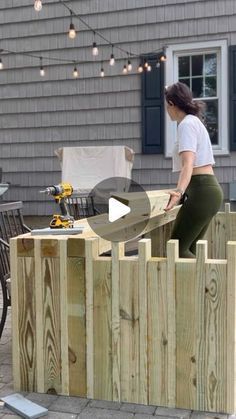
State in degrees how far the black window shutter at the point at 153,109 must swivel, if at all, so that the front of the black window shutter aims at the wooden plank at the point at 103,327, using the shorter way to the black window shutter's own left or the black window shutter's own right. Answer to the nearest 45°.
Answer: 0° — it already faces it

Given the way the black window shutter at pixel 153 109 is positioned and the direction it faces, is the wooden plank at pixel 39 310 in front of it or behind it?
in front

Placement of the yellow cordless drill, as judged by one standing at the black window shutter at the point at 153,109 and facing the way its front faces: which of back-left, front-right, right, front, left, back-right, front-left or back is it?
front

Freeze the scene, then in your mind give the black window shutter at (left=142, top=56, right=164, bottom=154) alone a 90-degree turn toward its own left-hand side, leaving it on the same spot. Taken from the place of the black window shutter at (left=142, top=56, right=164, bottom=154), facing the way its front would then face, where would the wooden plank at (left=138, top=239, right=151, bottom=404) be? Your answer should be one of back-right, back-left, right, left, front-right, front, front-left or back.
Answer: right

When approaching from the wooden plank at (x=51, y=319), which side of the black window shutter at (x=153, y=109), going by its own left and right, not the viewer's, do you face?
front

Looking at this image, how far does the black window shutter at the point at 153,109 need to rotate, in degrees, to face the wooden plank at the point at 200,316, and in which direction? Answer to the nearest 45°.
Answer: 0° — it already faces it

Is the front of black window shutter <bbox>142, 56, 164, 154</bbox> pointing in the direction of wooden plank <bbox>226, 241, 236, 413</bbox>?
yes

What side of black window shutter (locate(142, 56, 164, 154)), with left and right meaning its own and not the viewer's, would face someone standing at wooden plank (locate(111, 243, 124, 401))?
front

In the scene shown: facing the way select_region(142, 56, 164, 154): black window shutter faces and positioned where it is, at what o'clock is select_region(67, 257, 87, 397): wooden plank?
The wooden plank is roughly at 12 o'clock from the black window shutter.

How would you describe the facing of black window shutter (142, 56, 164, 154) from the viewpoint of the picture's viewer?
facing the viewer

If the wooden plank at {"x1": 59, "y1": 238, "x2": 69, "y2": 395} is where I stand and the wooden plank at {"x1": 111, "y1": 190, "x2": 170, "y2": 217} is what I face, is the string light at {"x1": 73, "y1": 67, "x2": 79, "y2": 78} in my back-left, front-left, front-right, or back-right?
front-left

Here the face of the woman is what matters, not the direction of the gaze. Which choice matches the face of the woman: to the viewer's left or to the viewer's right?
to the viewer's left

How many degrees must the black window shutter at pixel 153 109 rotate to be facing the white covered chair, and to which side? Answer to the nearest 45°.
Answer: approximately 90° to its right

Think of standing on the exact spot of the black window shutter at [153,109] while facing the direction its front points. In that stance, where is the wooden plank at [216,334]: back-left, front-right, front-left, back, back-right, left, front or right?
front

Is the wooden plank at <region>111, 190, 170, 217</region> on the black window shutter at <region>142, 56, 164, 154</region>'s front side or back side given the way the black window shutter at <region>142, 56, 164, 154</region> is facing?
on the front side

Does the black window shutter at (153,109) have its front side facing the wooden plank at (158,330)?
yes

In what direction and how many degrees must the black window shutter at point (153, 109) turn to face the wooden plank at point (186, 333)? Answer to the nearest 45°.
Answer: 0° — it already faces it

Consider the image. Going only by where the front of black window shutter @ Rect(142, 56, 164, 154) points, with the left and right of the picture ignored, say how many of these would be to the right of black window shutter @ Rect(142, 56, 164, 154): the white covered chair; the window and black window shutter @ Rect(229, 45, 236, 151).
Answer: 1
